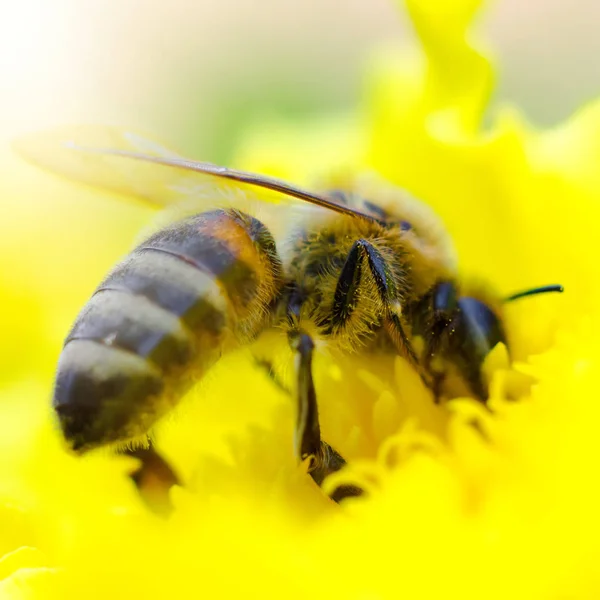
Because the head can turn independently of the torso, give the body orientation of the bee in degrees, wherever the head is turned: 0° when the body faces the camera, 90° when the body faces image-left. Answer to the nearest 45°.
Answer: approximately 270°
